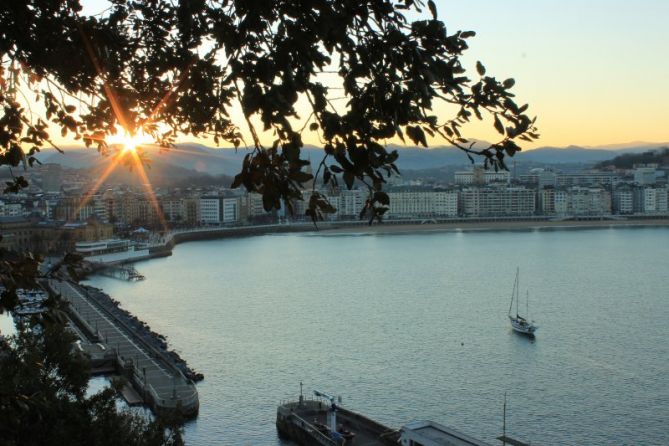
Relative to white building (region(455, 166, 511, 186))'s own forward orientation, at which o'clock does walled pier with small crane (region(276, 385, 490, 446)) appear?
The walled pier with small crane is roughly at 12 o'clock from the white building.

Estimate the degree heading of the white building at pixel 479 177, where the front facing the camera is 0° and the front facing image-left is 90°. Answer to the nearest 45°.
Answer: approximately 0°

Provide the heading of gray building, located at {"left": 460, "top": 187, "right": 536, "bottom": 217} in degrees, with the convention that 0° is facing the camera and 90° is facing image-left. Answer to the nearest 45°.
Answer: approximately 0°

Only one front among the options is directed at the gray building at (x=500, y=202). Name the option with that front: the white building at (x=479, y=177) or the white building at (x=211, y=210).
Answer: the white building at (x=479, y=177)

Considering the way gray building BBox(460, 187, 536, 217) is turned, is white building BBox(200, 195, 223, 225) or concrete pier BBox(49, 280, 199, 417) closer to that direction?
the concrete pier

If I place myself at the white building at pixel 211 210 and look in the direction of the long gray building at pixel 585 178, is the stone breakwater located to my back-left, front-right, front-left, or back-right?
back-right
